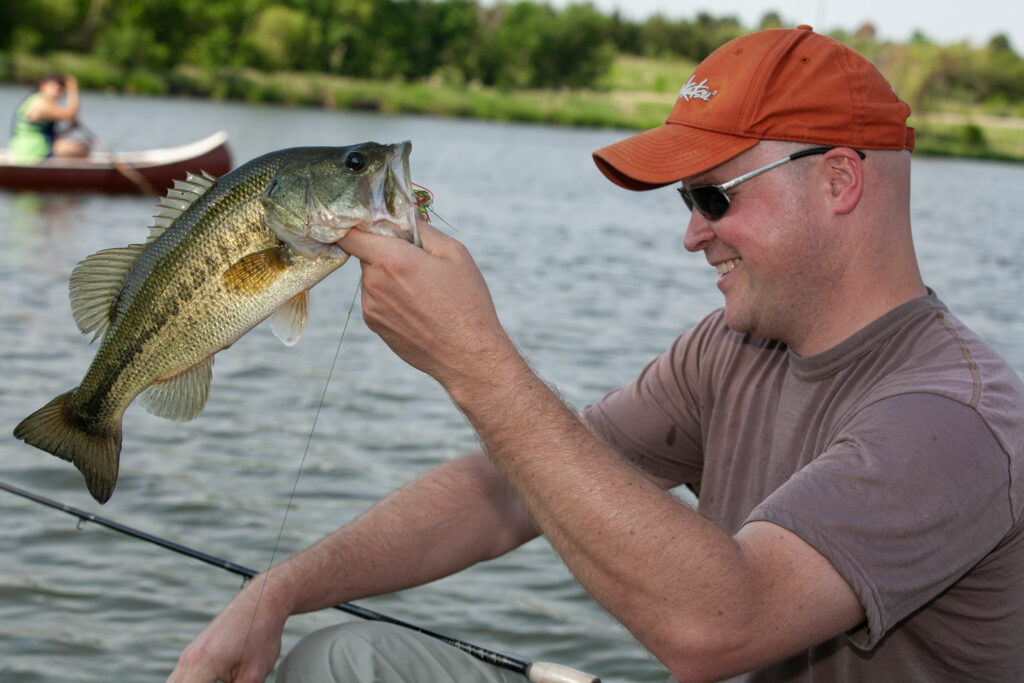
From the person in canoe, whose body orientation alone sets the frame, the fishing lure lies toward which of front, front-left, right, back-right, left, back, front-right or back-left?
right

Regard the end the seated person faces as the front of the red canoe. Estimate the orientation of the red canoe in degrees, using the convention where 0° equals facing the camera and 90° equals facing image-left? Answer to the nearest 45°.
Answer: approximately 270°

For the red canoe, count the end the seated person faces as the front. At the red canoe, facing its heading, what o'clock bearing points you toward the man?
The man is roughly at 3 o'clock from the red canoe.

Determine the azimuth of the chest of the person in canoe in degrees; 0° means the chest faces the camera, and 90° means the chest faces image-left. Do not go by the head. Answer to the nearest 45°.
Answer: approximately 270°

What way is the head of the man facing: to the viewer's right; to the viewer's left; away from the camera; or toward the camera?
to the viewer's left

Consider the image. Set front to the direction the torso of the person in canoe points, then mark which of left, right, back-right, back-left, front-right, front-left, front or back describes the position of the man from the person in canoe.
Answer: right
